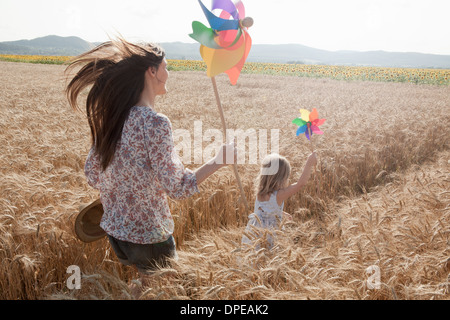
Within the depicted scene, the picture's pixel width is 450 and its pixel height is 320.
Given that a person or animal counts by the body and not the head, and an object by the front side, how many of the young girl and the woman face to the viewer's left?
0

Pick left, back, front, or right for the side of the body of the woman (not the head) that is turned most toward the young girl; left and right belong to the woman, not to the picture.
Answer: front

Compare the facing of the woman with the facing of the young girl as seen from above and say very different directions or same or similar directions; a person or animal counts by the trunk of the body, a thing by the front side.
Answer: same or similar directions

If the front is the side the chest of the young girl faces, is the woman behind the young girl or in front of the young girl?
behind

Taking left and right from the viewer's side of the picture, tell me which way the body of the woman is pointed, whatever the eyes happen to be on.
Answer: facing away from the viewer and to the right of the viewer

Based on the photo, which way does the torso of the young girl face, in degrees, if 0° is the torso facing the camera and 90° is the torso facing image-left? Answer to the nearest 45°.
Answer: approximately 225°
